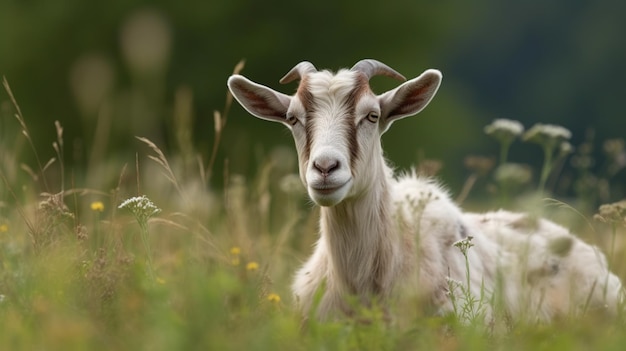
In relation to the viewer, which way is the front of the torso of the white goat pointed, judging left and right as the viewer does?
facing the viewer and to the left of the viewer

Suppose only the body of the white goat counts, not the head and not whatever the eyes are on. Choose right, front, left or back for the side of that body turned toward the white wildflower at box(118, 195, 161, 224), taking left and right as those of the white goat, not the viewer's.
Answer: front
